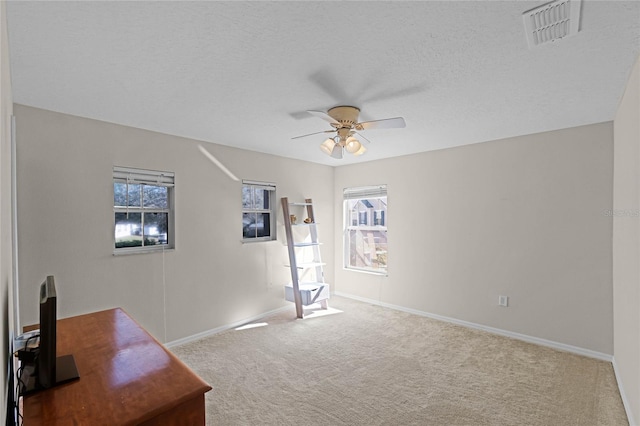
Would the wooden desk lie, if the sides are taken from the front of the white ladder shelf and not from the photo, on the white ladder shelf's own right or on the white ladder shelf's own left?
on the white ladder shelf's own right

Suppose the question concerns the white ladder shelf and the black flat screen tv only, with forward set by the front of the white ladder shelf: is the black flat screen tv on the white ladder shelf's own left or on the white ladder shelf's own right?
on the white ladder shelf's own right

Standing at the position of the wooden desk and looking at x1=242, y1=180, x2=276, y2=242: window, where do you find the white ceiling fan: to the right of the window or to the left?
right

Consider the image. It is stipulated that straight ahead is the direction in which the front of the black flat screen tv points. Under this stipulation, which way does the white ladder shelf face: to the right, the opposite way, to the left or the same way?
to the right

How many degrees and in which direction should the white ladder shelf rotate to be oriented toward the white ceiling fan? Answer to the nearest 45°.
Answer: approximately 45° to its right

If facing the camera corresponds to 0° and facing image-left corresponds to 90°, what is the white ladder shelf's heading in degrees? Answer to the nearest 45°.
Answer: approximately 315°

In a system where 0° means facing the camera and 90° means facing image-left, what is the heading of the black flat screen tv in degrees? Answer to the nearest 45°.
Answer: approximately 270°

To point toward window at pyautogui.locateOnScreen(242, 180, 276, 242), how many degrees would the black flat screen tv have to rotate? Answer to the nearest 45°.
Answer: approximately 45° to its left

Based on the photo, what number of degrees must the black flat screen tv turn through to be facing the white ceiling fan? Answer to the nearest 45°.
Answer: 0° — it already faces it
